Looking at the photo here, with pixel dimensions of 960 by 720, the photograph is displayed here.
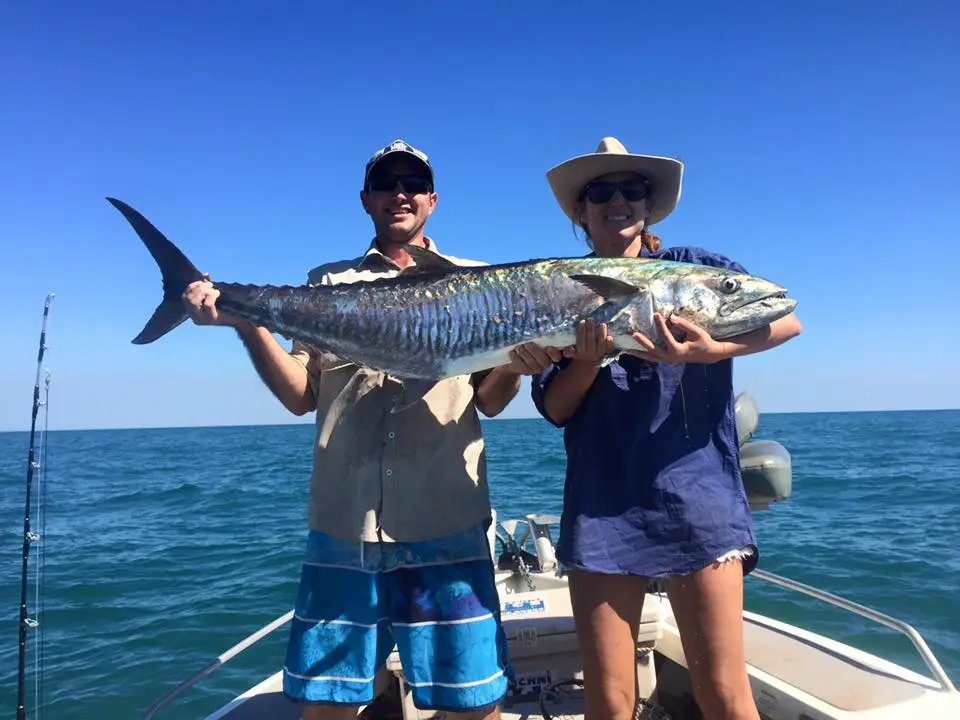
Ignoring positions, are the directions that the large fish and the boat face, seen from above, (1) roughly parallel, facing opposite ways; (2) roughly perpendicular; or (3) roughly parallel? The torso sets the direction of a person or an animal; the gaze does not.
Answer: roughly perpendicular

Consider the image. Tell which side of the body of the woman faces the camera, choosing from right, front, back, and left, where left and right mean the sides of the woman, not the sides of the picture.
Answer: front

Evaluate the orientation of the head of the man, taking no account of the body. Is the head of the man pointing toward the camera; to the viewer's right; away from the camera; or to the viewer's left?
toward the camera

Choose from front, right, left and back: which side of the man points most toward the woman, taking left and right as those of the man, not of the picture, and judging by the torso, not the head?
left

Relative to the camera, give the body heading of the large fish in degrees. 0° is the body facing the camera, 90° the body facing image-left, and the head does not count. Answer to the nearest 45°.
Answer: approximately 270°

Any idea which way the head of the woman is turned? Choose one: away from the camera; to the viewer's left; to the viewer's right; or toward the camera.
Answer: toward the camera

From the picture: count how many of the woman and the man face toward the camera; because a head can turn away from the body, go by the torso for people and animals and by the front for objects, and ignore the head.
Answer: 2

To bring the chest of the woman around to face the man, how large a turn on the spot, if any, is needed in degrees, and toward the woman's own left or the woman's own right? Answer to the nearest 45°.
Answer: approximately 90° to the woman's own right
